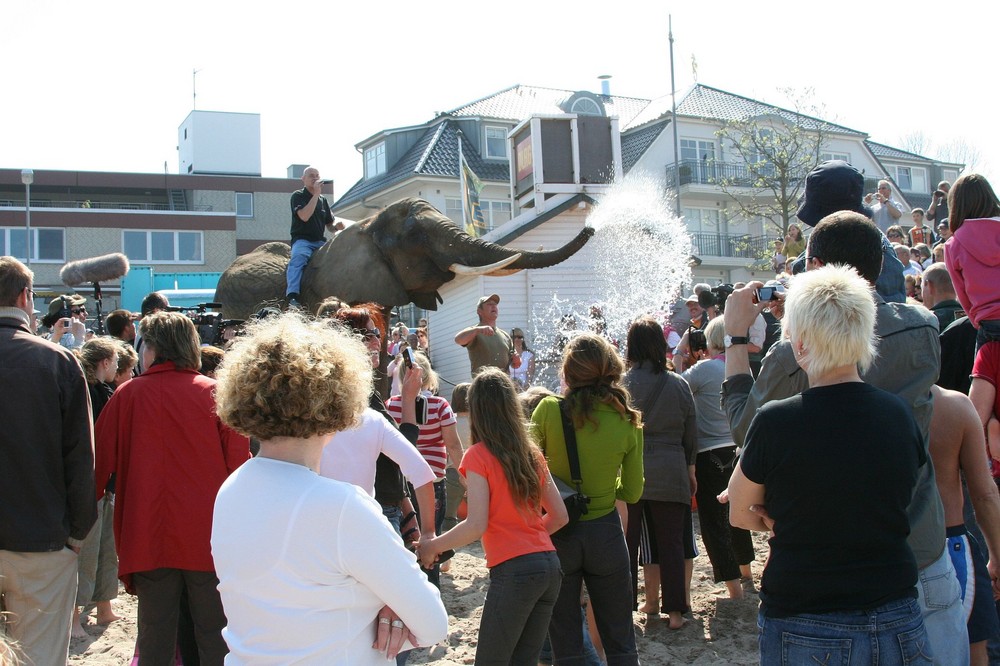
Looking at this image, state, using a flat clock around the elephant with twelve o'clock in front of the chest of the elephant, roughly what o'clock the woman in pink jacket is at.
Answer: The woman in pink jacket is roughly at 2 o'clock from the elephant.

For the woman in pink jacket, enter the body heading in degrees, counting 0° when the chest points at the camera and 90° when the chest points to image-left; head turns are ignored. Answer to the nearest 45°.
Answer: approximately 135°

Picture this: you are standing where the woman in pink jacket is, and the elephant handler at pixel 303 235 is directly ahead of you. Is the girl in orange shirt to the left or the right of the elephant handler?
left

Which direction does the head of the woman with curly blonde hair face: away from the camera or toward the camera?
away from the camera

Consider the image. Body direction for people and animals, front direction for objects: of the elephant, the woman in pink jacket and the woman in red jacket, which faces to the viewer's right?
the elephant

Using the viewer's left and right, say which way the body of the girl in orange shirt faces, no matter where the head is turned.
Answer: facing away from the viewer and to the left of the viewer

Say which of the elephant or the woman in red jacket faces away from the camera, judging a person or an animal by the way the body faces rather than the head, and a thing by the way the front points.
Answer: the woman in red jacket

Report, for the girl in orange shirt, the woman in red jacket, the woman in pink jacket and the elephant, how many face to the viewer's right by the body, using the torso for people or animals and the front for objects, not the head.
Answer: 1

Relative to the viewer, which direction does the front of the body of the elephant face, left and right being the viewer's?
facing to the right of the viewer

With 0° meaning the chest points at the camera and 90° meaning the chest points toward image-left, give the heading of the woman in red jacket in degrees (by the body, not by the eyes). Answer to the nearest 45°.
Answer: approximately 180°

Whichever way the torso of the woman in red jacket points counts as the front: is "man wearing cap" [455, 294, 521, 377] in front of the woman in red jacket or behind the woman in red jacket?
in front

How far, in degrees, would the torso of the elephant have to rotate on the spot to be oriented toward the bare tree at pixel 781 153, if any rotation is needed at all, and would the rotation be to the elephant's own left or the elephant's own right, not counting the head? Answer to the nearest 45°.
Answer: approximately 45° to the elephant's own left

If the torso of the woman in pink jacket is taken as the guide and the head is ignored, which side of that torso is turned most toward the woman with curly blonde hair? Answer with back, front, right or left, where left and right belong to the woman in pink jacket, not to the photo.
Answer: left
